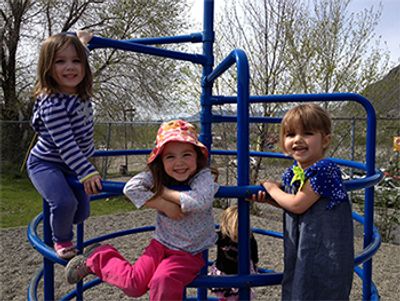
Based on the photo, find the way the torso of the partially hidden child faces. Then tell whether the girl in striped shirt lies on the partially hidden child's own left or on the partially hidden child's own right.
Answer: on the partially hidden child's own left

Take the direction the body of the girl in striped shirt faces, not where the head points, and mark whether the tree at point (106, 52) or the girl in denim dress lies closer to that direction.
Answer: the girl in denim dress

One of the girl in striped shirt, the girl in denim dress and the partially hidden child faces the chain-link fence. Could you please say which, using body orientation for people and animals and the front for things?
the partially hidden child

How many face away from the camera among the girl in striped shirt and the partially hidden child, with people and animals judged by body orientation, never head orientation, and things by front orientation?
1

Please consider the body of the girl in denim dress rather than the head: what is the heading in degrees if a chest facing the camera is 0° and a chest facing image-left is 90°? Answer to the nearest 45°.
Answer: approximately 45°

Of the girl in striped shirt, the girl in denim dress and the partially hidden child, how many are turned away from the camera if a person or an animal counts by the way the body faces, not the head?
1

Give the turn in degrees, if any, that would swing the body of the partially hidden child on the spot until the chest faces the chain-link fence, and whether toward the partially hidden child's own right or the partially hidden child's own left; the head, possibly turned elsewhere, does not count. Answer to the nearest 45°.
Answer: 0° — they already face it

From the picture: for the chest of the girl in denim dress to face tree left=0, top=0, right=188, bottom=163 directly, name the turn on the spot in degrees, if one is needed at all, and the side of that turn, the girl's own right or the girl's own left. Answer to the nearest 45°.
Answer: approximately 90° to the girl's own right

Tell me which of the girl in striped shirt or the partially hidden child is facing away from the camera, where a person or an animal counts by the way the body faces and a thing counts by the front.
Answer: the partially hidden child

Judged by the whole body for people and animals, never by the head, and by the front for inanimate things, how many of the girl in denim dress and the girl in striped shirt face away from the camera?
0

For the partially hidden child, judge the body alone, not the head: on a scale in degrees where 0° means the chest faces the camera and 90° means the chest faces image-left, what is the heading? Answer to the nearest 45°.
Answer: approximately 180°
